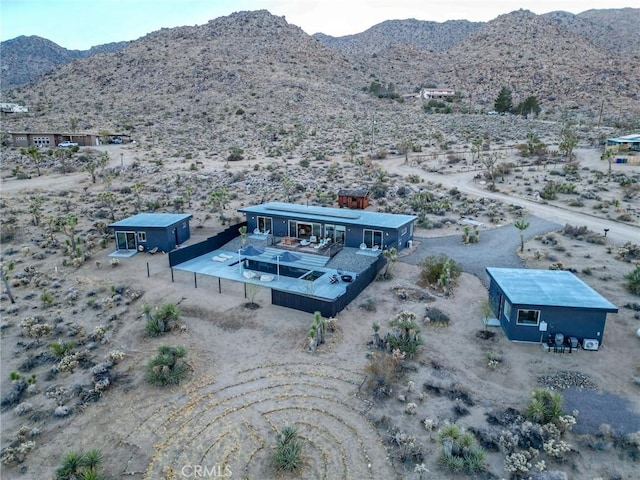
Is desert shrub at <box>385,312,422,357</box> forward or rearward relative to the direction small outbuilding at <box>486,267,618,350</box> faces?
forward

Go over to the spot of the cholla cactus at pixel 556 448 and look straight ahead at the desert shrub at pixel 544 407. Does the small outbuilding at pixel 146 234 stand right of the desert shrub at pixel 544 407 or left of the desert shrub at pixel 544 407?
left

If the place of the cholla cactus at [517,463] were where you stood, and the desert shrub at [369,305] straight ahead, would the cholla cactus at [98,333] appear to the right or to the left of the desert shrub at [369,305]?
left
